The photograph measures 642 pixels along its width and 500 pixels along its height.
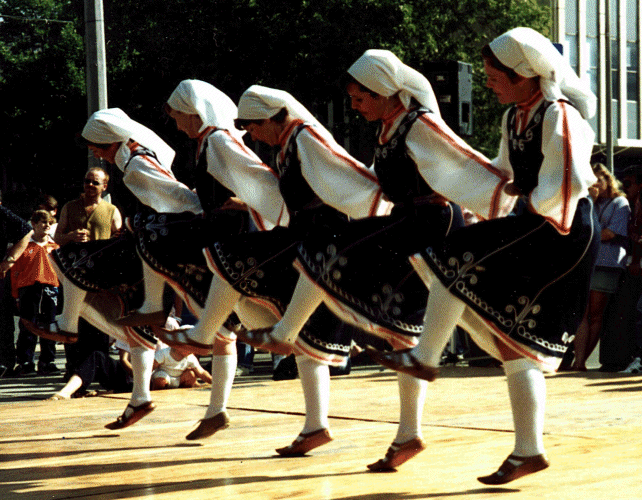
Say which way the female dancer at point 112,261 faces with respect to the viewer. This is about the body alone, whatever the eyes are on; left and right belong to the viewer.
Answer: facing to the left of the viewer

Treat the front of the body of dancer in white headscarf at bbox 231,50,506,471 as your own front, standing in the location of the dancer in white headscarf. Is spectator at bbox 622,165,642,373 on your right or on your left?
on your right

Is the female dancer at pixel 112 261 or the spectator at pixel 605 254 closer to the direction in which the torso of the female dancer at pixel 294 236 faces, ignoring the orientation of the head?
the female dancer

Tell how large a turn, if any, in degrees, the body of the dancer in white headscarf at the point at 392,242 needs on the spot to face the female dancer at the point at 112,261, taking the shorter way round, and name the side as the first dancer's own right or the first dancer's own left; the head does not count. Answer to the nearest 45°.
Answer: approximately 45° to the first dancer's own right

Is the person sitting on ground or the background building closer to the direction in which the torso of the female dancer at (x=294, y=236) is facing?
the person sitting on ground

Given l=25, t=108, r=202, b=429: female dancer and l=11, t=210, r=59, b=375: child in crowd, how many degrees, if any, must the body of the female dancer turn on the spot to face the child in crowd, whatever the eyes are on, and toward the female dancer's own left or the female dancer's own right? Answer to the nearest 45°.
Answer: approximately 90° to the female dancer's own right

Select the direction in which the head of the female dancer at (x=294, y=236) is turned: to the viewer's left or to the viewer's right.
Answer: to the viewer's left

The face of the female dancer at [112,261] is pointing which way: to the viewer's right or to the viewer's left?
to the viewer's left

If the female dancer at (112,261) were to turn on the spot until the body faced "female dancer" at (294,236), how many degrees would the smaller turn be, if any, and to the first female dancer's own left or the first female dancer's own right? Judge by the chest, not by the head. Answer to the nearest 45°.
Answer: approximately 135° to the first female dancer's own left

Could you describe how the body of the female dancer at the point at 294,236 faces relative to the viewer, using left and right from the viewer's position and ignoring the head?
facing to the left of the viewer

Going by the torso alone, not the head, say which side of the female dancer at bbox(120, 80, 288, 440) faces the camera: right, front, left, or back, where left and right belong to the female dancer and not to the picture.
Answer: left
